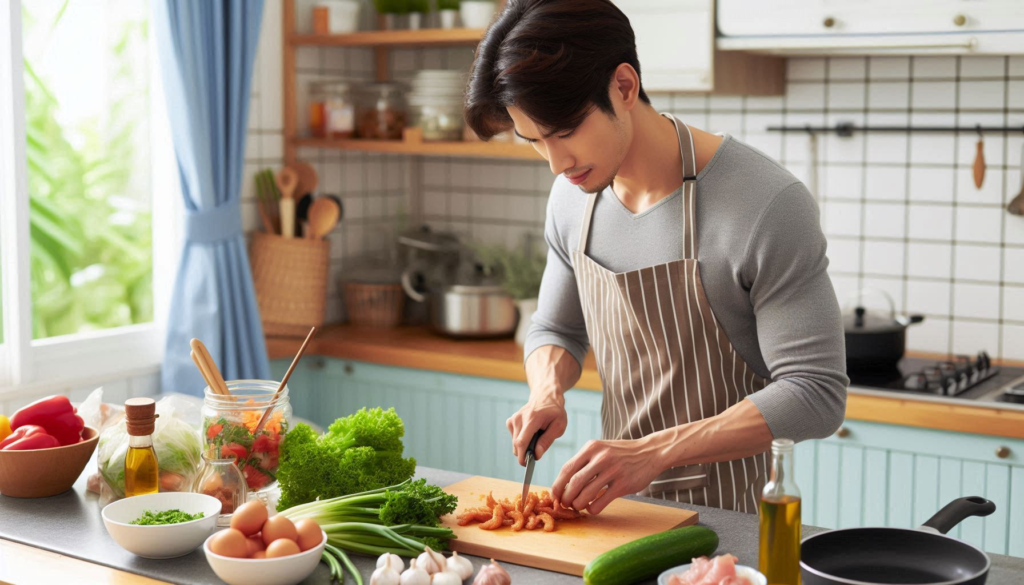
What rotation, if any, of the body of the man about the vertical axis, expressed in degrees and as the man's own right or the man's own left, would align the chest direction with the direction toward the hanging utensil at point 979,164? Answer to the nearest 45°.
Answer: approximately 180°

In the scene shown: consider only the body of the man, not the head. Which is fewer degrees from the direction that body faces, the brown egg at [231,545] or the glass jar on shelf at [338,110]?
the brown egg

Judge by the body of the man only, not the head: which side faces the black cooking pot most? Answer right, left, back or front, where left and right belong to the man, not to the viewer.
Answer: back

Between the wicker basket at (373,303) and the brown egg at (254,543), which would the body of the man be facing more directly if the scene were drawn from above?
the brown egg

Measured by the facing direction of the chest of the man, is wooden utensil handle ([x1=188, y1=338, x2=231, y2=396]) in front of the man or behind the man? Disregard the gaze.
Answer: in front

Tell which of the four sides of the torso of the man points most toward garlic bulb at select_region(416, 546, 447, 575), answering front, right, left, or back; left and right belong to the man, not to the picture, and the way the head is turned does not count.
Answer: front

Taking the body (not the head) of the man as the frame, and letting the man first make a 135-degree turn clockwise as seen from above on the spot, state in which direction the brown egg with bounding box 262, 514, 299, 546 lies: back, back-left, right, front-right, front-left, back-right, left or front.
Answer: back-left

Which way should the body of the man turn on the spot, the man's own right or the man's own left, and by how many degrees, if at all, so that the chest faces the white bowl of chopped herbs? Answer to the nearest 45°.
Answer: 0° — they already face it

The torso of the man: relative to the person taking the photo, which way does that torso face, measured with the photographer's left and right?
facing the viewer and to the left of the viewer

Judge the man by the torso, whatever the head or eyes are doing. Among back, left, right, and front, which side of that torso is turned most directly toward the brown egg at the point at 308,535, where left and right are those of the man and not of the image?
front

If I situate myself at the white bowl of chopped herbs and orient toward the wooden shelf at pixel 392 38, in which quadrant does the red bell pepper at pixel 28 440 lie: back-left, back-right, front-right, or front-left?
front-left

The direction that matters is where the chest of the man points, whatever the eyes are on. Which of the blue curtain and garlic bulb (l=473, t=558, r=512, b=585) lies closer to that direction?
the garlic bulb

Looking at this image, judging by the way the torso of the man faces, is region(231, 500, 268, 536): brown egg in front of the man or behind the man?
in front

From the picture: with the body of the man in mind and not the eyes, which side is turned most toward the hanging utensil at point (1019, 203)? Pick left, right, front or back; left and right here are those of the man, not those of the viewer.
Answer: back

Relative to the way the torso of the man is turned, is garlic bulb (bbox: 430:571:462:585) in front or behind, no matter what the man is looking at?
in front

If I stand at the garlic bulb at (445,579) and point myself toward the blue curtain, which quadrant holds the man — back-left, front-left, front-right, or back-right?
front-right

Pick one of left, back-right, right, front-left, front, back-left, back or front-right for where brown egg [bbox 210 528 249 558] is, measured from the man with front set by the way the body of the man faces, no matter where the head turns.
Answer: front

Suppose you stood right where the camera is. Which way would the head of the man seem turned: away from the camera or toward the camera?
toward the camera

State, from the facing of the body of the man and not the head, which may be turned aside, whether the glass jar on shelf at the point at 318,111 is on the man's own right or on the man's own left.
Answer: on the man's own right
